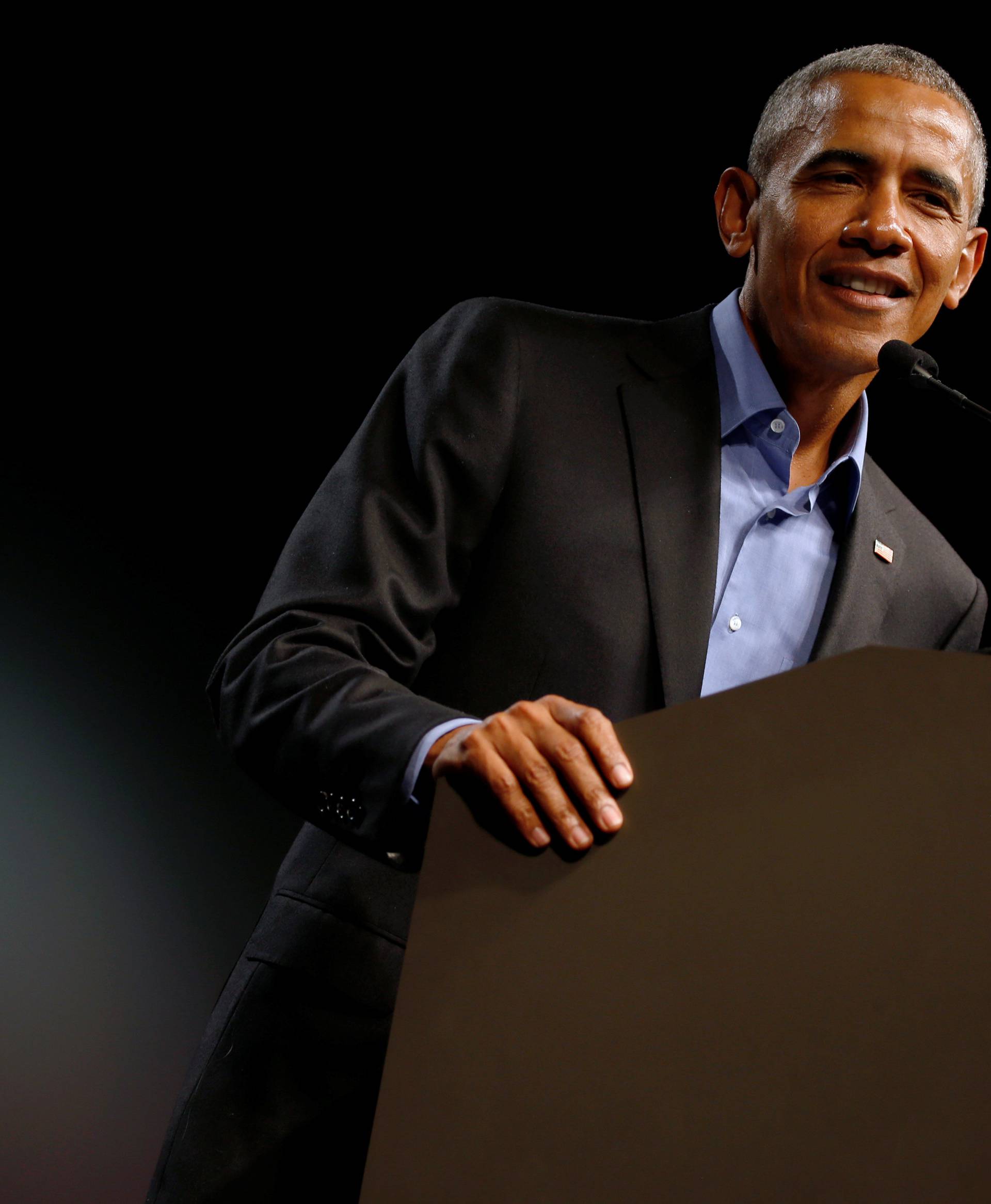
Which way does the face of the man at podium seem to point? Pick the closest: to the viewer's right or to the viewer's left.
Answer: to the viewer's right

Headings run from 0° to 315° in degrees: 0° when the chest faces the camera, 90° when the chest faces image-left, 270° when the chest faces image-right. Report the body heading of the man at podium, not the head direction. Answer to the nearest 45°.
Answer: approximately 315°
